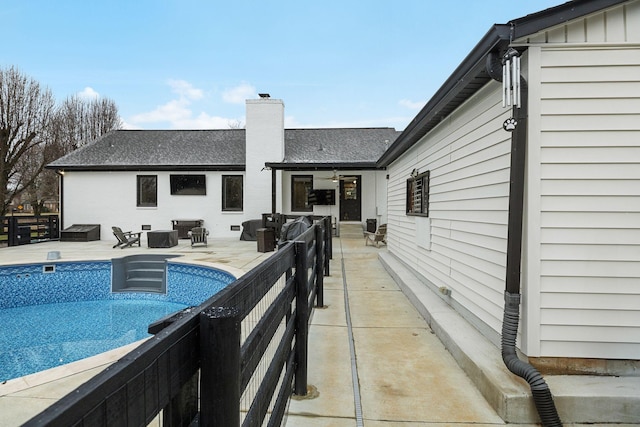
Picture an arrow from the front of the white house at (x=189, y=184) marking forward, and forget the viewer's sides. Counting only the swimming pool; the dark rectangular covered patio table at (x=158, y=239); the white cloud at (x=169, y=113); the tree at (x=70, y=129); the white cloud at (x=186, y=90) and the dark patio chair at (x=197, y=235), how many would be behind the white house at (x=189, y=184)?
3

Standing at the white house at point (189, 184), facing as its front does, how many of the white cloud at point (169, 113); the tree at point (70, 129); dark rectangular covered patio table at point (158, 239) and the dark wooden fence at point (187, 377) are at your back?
2
